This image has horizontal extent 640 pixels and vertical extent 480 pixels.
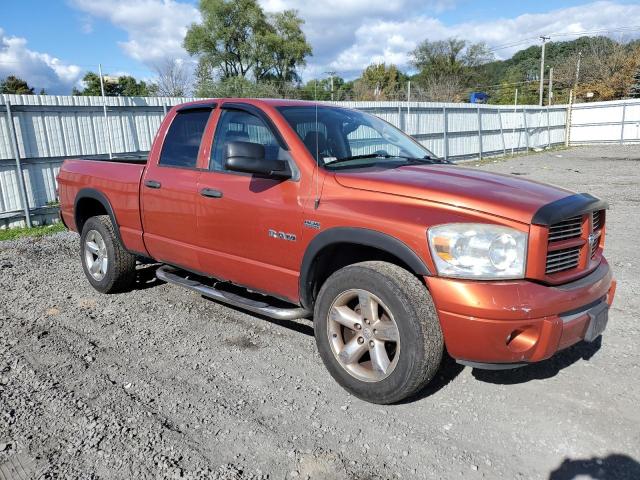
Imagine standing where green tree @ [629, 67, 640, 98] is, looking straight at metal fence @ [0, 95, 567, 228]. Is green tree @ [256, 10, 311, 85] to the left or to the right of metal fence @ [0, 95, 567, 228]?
right

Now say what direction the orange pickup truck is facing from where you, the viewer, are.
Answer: facing the viewer and to the right of the viewer

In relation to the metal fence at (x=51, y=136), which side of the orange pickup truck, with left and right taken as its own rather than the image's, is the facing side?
back

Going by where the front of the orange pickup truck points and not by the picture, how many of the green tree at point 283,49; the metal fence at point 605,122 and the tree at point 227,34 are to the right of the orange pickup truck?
0

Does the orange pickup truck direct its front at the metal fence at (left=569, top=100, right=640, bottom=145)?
no

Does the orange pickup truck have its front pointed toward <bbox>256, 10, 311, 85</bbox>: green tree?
no

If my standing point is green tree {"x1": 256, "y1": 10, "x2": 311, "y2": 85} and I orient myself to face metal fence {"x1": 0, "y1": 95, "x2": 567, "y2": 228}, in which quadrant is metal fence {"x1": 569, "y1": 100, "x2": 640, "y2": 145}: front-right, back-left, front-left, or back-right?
front-left

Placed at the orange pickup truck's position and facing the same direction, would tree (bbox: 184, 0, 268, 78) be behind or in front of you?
behind

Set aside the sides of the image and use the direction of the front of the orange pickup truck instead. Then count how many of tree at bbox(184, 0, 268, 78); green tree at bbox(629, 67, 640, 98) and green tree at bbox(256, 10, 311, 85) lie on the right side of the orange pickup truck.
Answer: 0

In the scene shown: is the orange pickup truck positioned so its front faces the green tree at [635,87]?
no

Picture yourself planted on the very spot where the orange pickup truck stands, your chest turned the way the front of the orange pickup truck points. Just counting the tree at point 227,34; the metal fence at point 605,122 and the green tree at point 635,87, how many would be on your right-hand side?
0

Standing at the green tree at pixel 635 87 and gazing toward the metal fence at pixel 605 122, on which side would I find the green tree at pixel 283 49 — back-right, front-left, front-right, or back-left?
front-right

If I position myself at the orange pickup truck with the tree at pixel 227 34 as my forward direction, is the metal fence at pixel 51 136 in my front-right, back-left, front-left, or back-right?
front-left

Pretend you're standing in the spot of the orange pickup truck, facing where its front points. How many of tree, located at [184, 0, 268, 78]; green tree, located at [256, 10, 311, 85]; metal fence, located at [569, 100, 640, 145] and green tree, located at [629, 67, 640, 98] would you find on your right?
0

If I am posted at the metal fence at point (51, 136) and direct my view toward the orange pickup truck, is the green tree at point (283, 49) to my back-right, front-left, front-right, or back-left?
back-left

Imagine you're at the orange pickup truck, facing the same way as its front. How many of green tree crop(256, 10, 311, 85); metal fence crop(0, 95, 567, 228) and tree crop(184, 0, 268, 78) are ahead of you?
0
